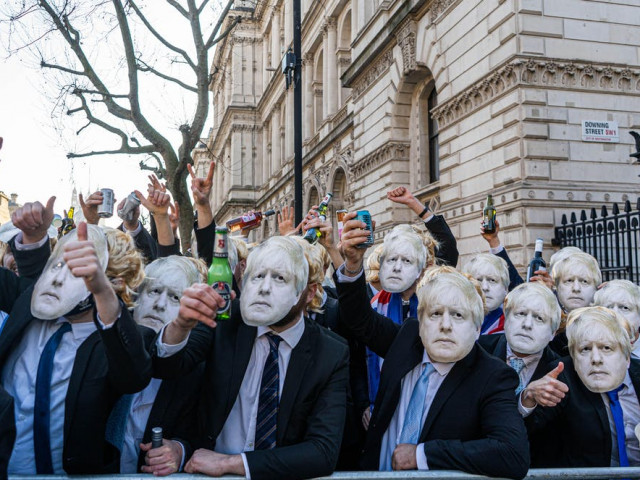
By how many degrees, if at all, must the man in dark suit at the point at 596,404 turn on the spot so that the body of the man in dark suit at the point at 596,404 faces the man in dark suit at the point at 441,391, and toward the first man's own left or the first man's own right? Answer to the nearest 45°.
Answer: approximately 45° to the first man's own right

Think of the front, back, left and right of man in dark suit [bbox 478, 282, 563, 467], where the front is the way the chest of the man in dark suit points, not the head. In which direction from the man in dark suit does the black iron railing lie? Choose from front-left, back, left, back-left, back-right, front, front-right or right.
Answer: back

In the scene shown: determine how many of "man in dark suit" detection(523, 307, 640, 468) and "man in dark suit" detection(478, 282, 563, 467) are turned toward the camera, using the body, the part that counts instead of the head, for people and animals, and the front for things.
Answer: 2

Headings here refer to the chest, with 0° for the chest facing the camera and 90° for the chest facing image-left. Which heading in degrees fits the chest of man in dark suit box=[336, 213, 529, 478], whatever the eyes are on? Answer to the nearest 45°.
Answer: approximately 45°

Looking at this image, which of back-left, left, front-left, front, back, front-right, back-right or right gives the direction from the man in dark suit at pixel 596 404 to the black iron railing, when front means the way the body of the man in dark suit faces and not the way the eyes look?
back

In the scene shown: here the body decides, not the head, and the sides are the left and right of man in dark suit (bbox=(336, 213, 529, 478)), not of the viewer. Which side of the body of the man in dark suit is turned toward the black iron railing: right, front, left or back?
back

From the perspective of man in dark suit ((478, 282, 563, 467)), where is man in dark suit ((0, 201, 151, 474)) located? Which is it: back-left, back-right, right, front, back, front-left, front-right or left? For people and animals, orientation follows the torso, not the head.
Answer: front-right

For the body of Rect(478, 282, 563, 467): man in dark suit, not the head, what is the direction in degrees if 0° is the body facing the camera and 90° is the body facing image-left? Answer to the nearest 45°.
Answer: approximately 0°
